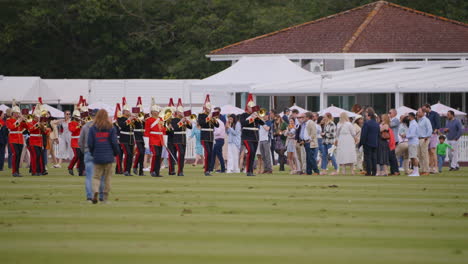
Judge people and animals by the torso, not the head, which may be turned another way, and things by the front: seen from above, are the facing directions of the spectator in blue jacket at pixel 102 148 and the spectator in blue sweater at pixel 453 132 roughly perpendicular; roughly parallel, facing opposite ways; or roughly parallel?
roughly perpendicular

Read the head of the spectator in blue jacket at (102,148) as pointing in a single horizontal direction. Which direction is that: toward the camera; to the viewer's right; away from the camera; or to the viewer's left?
away from the camera

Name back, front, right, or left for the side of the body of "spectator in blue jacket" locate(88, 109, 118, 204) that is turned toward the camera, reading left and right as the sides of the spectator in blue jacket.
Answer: back

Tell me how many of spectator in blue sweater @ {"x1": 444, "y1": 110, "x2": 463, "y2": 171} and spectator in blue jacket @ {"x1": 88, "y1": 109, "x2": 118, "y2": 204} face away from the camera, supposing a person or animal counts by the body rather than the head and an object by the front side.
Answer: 1

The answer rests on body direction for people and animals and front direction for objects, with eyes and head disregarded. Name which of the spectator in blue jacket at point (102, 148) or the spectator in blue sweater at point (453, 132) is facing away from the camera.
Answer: the spectator in blue jacket at point (102, 148)
